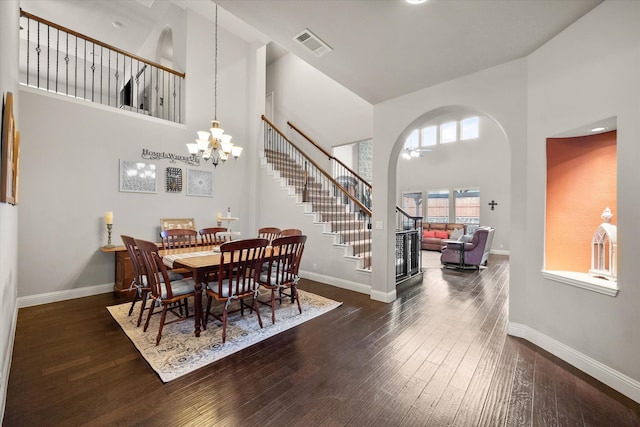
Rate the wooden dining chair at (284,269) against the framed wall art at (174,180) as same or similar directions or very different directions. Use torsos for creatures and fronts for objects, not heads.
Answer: very different directions

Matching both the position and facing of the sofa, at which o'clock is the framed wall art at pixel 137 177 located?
The framed wall art is roughly at 1 o'clock from the sofa.

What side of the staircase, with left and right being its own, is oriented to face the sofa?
left

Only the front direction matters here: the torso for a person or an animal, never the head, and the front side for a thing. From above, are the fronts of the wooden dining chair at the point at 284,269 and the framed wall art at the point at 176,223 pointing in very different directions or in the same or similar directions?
very different directions

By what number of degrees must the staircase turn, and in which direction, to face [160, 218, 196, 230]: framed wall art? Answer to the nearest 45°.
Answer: approximately 135° to its right

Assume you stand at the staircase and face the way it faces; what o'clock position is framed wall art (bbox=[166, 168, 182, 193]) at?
The framed wall art is roughly at 4 o'clock from the staircase.

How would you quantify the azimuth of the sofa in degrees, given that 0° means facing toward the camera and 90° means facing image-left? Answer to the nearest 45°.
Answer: approximately 0°

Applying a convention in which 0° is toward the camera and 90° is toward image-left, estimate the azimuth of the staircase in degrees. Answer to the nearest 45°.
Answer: approximately 315°

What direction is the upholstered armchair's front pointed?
to the viewer's left

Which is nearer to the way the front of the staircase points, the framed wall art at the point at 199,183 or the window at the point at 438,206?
the window

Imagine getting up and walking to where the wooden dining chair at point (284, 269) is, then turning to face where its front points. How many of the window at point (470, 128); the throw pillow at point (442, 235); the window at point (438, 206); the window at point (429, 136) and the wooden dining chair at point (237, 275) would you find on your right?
4
